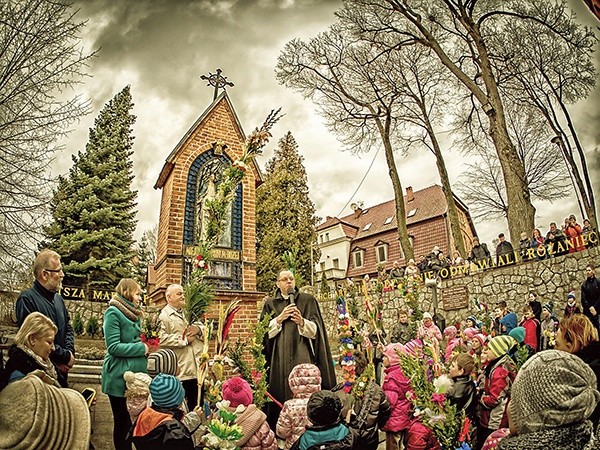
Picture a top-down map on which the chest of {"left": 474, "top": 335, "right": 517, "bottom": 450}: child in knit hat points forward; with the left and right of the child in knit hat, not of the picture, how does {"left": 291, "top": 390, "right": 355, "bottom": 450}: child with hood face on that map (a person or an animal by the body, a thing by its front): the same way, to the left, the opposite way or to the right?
to the right

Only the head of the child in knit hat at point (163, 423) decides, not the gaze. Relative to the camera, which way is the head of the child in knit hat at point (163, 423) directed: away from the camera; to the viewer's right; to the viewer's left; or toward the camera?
away from the camera

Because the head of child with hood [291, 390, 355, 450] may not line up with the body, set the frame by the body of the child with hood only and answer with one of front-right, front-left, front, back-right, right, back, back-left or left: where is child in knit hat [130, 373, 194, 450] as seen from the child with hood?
left

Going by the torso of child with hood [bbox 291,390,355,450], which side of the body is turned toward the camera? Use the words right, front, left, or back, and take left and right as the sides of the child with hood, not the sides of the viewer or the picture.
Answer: back

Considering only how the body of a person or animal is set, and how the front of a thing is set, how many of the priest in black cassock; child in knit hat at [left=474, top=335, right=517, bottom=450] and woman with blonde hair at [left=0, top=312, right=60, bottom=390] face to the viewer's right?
1

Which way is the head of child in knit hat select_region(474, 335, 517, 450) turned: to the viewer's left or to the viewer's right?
to the viewer's left

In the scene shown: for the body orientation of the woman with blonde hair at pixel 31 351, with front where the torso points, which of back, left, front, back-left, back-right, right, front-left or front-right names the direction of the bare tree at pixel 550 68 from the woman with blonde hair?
front

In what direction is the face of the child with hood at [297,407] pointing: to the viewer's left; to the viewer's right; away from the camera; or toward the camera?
away from the camera

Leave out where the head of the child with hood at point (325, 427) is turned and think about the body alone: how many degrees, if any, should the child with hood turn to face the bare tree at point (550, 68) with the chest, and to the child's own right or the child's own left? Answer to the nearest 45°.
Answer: approximately 45° to the child's own right

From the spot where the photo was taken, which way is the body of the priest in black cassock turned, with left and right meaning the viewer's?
facing the viewer

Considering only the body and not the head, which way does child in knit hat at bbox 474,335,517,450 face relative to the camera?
to the viewer's left

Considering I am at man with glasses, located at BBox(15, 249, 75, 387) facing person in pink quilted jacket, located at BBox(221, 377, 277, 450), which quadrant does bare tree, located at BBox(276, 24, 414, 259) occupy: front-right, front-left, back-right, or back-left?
front-left

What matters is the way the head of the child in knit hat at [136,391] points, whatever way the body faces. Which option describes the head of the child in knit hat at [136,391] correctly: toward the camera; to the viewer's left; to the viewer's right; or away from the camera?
away from the camera

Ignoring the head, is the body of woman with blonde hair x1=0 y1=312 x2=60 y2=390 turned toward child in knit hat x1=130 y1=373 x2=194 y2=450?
yes
